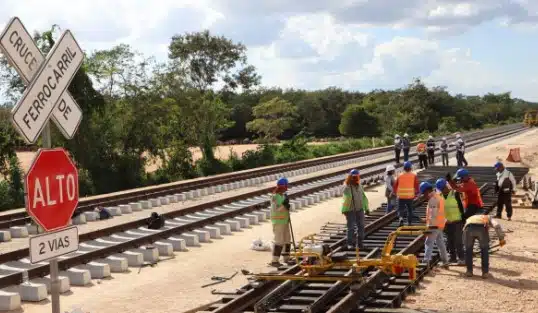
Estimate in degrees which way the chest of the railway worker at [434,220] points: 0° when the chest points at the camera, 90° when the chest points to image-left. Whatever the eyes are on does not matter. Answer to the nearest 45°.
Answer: approximately 90°

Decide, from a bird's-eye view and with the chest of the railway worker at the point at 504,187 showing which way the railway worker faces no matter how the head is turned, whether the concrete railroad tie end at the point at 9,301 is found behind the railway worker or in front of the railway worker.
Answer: in front

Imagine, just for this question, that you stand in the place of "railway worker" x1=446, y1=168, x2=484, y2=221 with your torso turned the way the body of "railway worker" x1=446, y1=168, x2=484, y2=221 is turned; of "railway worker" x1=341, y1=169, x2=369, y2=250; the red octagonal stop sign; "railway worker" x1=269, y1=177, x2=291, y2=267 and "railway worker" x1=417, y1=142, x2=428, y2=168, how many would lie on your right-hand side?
1

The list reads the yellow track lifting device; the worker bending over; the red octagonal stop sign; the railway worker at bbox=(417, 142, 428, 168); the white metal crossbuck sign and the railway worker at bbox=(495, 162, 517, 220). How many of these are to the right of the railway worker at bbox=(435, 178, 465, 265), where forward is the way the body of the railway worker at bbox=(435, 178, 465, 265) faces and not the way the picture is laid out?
2

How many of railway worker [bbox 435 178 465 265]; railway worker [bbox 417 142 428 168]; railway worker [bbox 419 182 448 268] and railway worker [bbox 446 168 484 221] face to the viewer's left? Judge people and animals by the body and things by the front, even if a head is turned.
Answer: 3

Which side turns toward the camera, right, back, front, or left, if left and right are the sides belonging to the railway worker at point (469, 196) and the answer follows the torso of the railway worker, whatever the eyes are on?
left

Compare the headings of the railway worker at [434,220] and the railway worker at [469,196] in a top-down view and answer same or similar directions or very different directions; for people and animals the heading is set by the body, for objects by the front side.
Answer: same or similar directions
